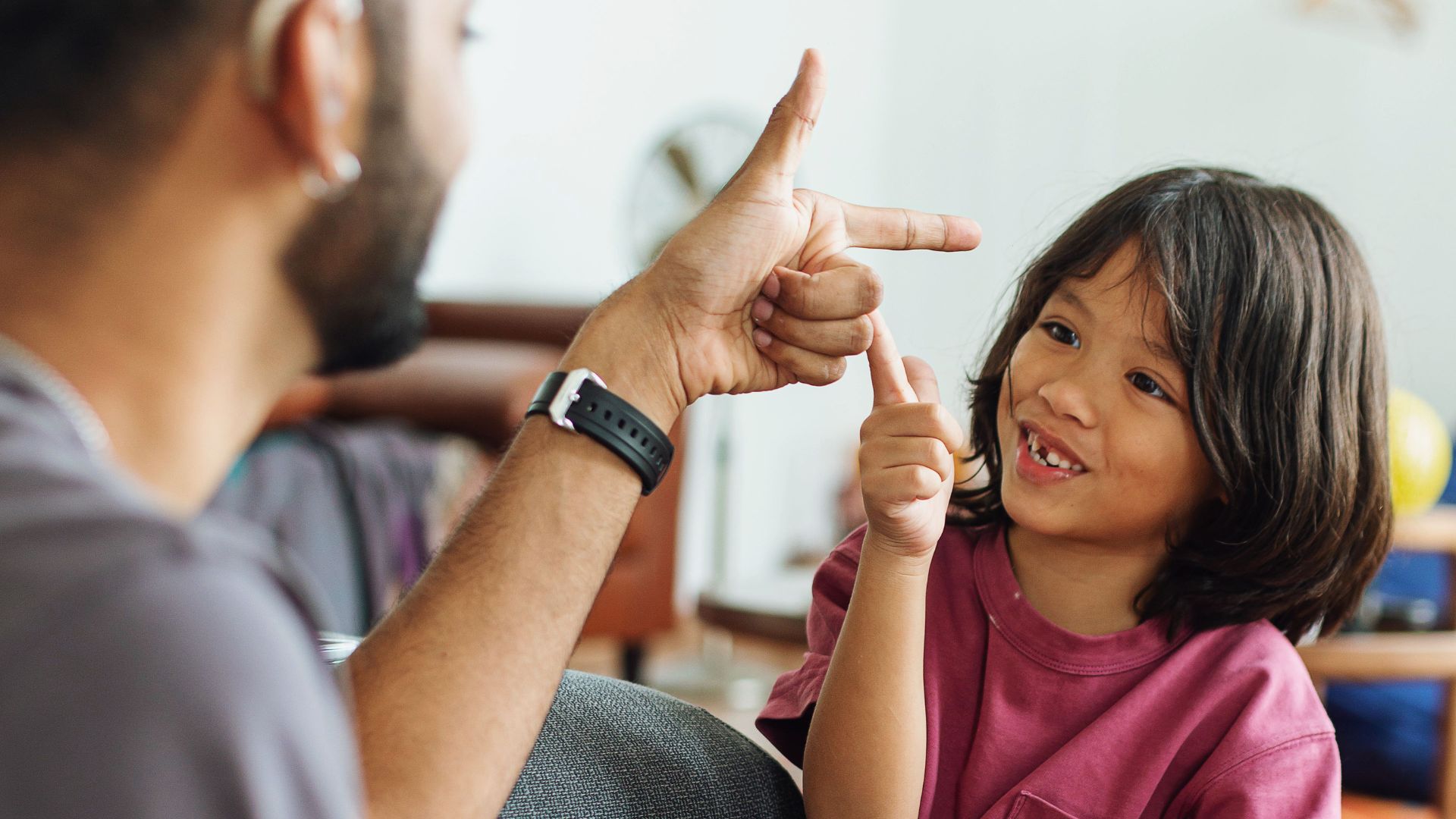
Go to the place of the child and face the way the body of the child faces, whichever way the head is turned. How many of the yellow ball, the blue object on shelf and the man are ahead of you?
1

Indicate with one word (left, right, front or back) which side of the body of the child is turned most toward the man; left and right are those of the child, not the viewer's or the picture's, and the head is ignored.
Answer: front

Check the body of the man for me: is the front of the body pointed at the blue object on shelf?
yes

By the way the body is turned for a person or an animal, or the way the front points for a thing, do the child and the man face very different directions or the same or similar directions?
very different directions

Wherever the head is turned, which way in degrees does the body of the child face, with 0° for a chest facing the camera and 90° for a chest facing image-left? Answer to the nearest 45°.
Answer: approximately 45°

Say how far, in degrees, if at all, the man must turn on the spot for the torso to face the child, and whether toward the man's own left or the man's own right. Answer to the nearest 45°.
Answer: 0° — they already face them

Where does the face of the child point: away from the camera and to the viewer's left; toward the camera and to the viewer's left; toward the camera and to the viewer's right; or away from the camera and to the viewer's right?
toward the camera and to the viewer's left

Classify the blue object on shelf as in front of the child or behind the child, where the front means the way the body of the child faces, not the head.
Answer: behind

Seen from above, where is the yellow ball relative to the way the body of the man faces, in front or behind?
in front

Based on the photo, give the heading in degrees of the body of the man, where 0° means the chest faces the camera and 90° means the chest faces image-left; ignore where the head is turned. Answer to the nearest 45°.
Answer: approximately 225°

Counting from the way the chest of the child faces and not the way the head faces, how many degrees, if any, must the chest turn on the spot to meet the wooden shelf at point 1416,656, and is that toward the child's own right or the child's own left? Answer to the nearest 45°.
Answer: approximately 180°

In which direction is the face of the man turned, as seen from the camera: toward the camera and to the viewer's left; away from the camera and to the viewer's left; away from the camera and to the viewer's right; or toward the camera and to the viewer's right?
away from the camera and to the viewer's right
